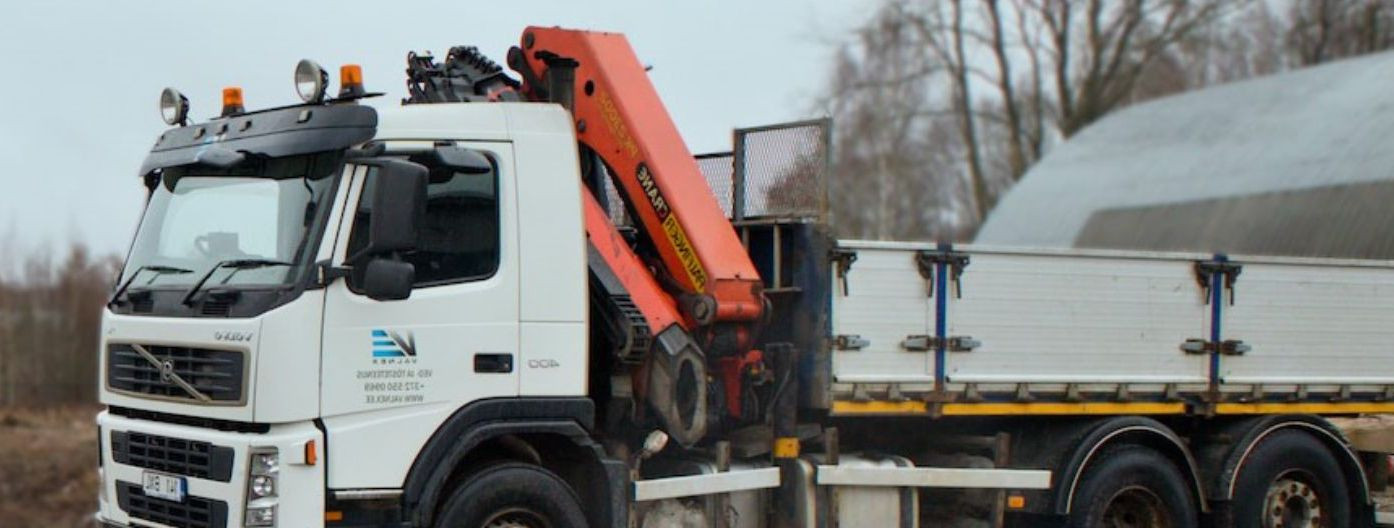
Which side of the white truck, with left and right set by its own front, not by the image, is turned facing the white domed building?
back

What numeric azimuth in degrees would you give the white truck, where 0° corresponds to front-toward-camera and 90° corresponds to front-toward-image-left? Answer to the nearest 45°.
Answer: approximately 45°
